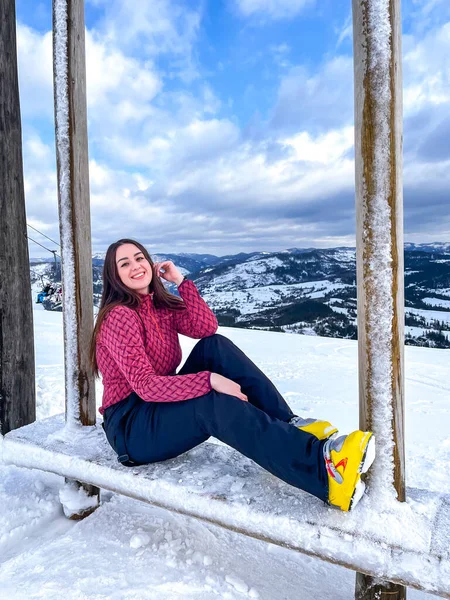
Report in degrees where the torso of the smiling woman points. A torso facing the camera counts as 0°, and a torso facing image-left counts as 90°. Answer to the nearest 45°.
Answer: approximately 315°

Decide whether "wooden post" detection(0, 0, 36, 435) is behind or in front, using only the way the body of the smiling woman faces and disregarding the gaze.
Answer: behind

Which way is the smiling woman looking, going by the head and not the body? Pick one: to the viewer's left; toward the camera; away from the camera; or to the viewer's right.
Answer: toward the camera
